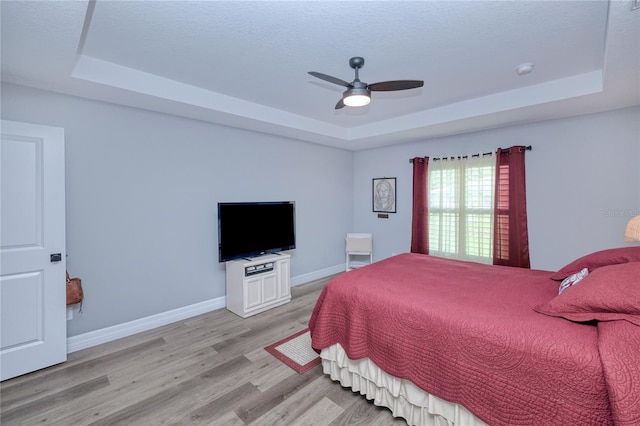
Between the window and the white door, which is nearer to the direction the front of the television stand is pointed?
the window

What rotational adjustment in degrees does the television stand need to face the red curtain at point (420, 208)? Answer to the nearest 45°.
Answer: approximately 45° to its left

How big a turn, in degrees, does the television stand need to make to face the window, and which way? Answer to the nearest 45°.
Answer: approximately 45° to its left

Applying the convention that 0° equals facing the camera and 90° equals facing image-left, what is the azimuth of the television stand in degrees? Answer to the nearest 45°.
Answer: approximately 315°

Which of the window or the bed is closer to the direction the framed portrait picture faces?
the bed

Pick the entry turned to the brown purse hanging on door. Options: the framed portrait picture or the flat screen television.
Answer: the framed portrait picture

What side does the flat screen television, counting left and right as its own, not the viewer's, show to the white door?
right

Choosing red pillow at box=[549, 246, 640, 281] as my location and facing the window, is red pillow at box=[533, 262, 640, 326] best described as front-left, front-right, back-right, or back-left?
back-left

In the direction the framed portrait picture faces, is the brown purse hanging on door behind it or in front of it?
in front

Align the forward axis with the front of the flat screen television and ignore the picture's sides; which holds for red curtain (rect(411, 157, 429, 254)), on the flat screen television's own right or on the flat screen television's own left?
on the flat screen television's own left

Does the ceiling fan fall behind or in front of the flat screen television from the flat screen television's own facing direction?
in front

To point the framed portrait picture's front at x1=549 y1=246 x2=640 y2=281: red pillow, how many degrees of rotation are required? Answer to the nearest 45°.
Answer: approximately 90° to its left

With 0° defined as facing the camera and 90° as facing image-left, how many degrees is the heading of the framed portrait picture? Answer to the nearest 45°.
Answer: approximately 45°

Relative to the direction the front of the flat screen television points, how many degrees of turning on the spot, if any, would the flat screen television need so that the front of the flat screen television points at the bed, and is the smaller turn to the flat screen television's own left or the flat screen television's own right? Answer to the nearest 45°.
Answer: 0° — it already faces it
